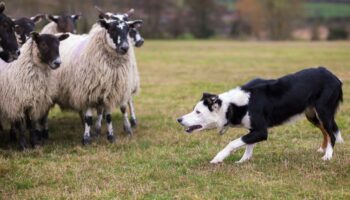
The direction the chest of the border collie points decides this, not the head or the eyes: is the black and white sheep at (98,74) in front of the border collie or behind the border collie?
in front

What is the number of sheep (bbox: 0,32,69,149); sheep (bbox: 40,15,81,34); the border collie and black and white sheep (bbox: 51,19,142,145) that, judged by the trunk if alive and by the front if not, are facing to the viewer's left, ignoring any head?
1

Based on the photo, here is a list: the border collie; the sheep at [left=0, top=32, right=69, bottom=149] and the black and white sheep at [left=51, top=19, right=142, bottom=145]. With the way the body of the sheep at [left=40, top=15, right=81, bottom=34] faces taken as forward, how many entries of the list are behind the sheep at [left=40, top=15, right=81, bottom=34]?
0

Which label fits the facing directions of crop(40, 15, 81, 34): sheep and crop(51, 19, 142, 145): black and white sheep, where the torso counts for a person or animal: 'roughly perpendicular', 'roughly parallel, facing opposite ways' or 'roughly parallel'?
roughly parallel

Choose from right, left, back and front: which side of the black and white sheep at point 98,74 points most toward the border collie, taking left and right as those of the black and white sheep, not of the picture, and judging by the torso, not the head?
front

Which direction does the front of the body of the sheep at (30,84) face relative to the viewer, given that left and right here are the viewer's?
facing the viewer and to the right of the viewer

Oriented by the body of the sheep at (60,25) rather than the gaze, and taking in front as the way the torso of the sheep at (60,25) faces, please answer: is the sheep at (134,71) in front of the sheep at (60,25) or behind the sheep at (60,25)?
in front

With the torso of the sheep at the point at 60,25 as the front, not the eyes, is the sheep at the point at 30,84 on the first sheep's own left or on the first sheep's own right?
on the first sheep's own right

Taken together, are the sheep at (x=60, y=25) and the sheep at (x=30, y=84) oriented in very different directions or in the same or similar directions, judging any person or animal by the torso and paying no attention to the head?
same or similar directions

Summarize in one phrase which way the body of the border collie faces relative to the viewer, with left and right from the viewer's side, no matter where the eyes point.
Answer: facing to the left of the viewer

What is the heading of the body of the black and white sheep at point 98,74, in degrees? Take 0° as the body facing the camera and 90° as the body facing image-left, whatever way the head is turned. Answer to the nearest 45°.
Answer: approximately 315°

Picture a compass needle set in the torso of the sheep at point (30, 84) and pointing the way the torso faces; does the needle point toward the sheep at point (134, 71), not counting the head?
no

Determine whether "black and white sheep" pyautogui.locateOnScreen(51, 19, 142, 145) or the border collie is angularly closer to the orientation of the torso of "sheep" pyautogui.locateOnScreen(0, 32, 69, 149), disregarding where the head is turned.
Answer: the border collie

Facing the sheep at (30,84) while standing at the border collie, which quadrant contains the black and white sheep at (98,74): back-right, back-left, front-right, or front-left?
front-right
